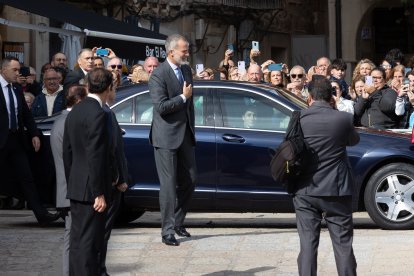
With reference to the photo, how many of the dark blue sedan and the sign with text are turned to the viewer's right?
1

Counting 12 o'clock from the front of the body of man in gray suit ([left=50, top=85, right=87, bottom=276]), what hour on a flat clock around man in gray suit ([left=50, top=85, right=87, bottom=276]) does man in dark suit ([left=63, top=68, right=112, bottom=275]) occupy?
man in dark suit ([left=63, top=68, right=112, bottom=275]) is roughly at 4 o'clock from man in gray suit ([left=50, top=85, right=87, bottom=276]).

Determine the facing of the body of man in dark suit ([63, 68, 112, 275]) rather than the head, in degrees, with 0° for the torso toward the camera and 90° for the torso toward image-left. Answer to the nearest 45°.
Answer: approximately 225°

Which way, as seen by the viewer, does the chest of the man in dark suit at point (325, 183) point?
away from the camera

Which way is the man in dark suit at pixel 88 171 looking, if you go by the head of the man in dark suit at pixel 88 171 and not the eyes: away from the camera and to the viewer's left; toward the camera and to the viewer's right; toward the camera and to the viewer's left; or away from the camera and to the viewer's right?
away from the camera and to the viewer's right

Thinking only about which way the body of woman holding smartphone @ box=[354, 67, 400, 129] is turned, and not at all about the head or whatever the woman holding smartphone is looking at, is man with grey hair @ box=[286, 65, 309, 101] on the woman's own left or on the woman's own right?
on the woman's own right
